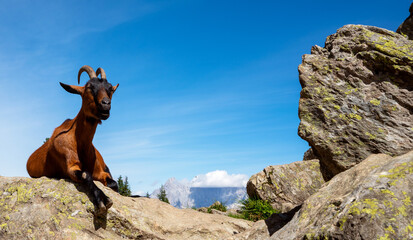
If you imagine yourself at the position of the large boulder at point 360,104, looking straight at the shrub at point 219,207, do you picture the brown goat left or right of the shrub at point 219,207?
left

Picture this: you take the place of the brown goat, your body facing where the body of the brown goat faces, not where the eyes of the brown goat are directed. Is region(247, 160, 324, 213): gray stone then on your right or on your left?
on your left

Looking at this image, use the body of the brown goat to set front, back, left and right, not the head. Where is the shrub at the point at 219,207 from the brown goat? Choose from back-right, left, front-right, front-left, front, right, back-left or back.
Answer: left

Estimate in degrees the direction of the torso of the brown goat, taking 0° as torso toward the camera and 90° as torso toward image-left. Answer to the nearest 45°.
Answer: approximately 315°

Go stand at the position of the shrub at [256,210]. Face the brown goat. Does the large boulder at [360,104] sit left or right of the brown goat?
left
